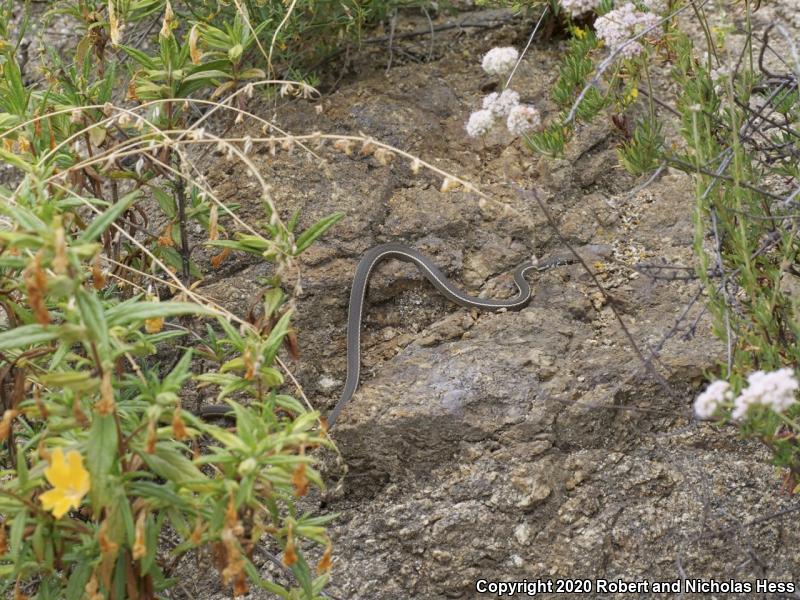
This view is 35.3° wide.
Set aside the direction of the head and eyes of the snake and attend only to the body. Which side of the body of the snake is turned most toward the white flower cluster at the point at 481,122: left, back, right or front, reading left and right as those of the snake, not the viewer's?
left

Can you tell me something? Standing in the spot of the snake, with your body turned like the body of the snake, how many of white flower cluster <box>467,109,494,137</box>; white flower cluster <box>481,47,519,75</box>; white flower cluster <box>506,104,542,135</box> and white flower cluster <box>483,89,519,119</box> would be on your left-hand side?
4

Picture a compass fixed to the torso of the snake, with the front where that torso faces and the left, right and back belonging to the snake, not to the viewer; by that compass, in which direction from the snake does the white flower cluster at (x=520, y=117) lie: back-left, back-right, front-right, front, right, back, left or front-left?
left

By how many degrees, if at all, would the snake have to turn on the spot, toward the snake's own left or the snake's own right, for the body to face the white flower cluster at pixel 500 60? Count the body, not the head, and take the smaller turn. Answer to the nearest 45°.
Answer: approximately 90° to the snake's own left

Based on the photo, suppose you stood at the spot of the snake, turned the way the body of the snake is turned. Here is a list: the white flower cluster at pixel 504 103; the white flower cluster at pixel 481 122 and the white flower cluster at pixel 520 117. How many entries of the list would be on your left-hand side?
3

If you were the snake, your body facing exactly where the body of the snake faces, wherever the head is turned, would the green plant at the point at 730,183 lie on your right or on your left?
on your left
